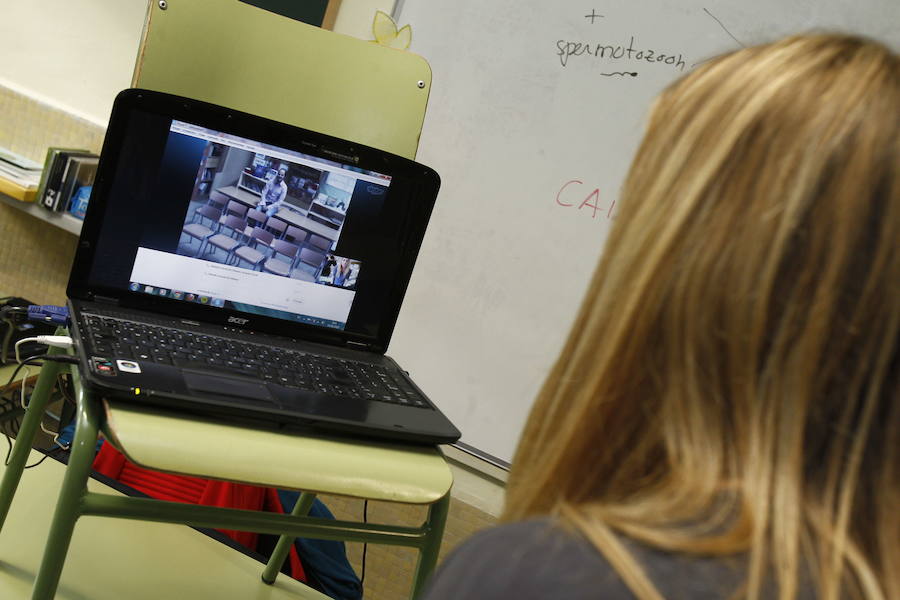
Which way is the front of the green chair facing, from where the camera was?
facing the viewer

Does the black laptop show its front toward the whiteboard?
no

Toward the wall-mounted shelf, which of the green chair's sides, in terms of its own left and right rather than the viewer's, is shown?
back

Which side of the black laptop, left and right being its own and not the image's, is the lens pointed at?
front

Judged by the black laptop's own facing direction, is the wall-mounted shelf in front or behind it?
behind

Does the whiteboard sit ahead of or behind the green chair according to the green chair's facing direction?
behind
